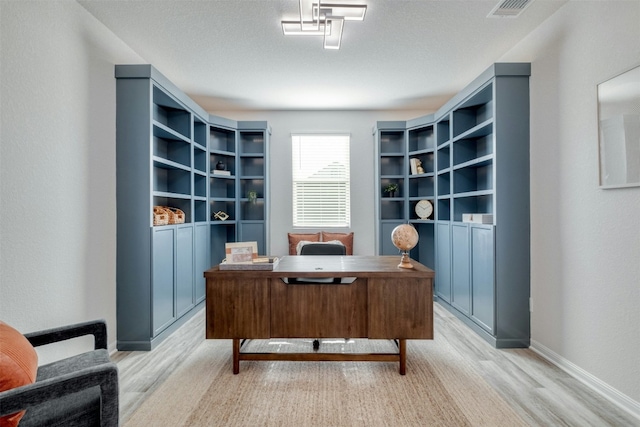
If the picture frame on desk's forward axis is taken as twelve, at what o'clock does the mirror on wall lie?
The mirror on wall is roughly at 10 o'clock from the picture frame on desk.

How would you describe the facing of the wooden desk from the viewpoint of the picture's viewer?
facing away from the viewer

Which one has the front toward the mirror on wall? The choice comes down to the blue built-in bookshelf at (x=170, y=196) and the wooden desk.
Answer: the blue built-in bookshelf

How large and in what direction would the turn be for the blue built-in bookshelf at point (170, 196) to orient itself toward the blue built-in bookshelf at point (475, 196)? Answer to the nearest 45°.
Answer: approximately 45° to its left

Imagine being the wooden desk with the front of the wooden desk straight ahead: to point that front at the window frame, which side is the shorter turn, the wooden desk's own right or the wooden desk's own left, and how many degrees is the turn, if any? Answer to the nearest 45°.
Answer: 0° — it already faces it

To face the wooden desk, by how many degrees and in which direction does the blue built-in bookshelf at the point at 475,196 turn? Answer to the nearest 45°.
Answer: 0° — it already faces it

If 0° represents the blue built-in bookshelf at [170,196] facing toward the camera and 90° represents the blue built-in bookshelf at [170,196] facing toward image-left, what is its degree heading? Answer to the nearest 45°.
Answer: approximately 315°

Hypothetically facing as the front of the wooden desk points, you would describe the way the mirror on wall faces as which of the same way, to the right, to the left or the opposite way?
to the left

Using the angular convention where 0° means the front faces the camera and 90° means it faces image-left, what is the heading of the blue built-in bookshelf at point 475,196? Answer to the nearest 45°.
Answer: approximately 45°

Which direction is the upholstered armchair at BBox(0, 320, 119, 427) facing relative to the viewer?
to the viewer's right
